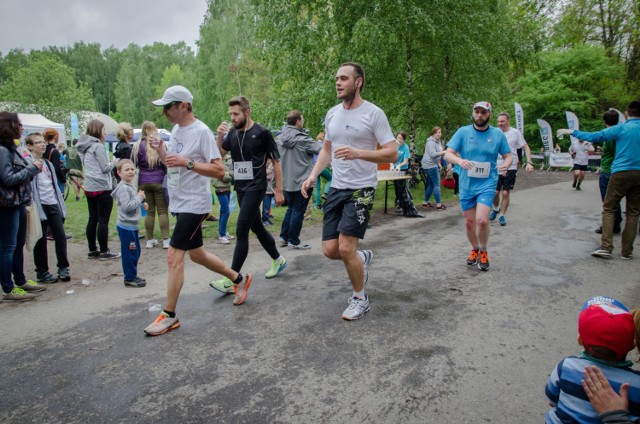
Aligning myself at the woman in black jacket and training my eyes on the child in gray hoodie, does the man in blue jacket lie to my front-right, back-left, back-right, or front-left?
front-right

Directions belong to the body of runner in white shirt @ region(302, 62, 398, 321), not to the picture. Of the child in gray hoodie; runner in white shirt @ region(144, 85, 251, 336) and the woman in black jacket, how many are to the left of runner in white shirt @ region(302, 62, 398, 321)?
0

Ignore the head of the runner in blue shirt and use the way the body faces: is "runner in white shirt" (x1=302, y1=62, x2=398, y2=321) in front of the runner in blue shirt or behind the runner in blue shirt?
in front

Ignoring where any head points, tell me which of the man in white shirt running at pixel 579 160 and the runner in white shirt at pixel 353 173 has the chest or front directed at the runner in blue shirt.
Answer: the man in white shirt running

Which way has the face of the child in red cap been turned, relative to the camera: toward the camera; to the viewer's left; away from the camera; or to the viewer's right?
away from the camera

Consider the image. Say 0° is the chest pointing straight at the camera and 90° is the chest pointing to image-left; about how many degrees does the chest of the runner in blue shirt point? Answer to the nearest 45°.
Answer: approximately 0°

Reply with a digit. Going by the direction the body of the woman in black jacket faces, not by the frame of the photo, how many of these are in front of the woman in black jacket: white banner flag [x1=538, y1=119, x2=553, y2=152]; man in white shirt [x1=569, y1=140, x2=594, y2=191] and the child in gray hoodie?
3

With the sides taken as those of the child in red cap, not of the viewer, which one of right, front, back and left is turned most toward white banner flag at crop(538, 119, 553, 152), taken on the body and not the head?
front

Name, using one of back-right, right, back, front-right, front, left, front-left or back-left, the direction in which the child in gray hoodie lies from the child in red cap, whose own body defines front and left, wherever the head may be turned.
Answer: left

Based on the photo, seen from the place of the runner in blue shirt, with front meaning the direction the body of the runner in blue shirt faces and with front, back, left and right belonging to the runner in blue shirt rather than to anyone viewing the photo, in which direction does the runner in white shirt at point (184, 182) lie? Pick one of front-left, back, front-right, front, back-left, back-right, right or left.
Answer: front-right

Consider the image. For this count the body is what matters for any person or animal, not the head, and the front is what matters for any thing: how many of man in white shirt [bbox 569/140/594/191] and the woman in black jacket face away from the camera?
0

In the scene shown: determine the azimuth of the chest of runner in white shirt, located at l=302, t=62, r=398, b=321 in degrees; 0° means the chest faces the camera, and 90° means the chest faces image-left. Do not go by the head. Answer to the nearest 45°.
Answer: approximately 45°

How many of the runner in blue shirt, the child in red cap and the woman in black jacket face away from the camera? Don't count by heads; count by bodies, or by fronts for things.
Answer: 1

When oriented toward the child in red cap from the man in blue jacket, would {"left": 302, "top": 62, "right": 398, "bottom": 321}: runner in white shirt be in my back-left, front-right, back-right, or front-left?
front-right

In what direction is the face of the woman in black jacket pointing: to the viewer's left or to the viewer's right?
to the viewer's right

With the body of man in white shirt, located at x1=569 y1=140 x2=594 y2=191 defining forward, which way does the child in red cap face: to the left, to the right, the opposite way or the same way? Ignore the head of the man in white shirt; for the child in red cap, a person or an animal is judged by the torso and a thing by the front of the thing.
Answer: the opposite way

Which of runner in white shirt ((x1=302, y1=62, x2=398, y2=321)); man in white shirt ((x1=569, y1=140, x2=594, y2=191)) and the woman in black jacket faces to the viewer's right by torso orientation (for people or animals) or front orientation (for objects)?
the woman in black jacket

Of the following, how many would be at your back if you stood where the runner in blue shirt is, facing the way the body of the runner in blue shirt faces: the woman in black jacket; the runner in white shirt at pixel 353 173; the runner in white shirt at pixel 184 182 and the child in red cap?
0

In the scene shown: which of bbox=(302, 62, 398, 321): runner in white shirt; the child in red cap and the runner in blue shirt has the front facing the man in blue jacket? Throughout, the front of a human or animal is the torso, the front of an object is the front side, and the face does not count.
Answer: the child in red cap

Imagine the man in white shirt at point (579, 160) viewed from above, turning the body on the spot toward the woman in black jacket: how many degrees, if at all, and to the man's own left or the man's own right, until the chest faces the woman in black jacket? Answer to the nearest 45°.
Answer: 0° — they already face them
